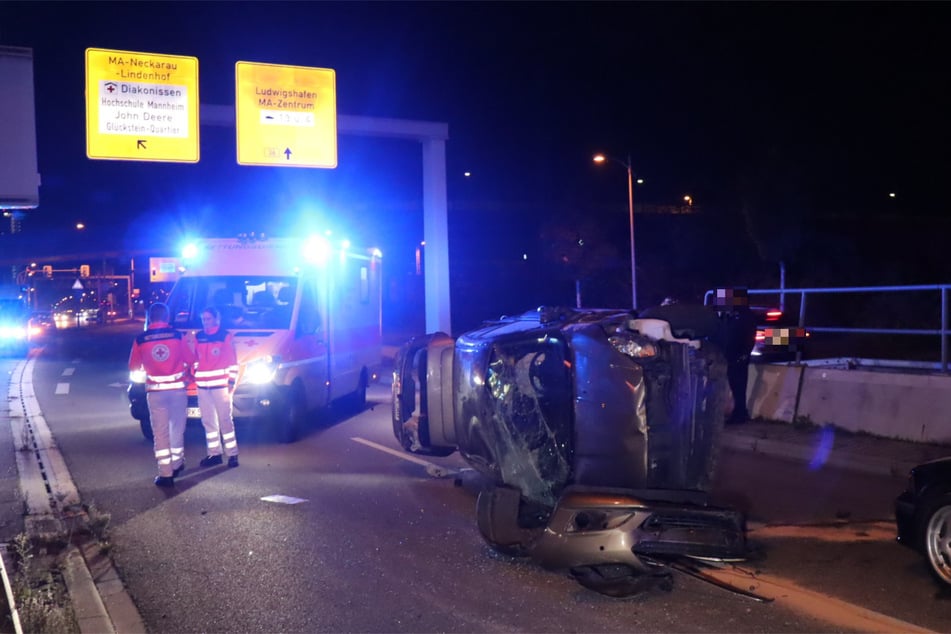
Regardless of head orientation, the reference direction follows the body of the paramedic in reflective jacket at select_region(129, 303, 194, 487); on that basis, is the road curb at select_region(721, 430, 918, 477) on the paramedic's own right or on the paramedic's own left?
on the paramedic's own right

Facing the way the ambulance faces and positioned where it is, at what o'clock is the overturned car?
The overturned car is roughly at 10 o'clock from the ambulance.

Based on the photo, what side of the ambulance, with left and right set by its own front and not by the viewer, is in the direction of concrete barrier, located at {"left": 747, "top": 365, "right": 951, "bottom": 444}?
left

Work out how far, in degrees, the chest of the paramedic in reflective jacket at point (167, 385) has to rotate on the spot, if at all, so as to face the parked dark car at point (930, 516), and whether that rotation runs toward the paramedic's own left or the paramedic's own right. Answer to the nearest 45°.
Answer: approximately 135° to the paramedic's own right

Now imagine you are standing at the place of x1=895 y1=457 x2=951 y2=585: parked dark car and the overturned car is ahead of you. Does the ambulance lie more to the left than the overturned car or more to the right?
right

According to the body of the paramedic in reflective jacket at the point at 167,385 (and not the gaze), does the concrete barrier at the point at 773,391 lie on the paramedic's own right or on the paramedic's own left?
on the paramedic's own right

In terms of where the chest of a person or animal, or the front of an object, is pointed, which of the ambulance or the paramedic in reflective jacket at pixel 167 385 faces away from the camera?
the paramedic in reflective jacket

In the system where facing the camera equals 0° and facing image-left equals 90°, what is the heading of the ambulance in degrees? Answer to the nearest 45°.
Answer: approximately 45°

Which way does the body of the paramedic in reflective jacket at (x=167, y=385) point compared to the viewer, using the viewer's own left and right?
facing away from the viewer

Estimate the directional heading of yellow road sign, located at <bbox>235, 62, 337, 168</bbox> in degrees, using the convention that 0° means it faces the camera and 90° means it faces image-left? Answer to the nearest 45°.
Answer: approximately 0°

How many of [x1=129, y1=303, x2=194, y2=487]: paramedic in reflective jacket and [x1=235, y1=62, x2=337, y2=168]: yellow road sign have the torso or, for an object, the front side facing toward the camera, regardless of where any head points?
1

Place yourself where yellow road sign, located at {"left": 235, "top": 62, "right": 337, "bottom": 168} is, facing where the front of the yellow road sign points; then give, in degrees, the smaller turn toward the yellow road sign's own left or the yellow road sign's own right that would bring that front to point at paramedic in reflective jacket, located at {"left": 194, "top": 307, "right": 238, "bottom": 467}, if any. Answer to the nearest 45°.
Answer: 0° — it already faces them
